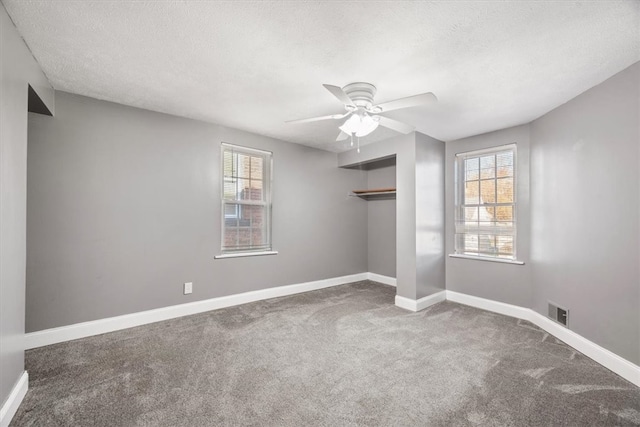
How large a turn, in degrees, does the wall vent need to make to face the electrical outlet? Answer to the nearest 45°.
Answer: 0° — it already faces it

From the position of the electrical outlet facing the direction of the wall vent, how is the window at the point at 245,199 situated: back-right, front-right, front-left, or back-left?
front-left

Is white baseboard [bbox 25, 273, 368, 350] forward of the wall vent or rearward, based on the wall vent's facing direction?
forward

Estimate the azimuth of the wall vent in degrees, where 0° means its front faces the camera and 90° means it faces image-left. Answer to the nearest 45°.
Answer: approximately 45°

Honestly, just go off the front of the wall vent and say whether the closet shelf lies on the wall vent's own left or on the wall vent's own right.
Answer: on the wall vent's own right

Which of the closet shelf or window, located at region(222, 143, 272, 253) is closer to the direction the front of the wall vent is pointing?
the window

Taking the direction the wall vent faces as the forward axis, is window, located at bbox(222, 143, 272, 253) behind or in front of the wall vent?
in front

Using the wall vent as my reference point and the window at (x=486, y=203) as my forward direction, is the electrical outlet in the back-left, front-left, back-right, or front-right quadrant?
front-left

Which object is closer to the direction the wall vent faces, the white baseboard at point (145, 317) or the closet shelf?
the white baseboard

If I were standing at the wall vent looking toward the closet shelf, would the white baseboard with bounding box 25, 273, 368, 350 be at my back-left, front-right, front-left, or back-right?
front-left
